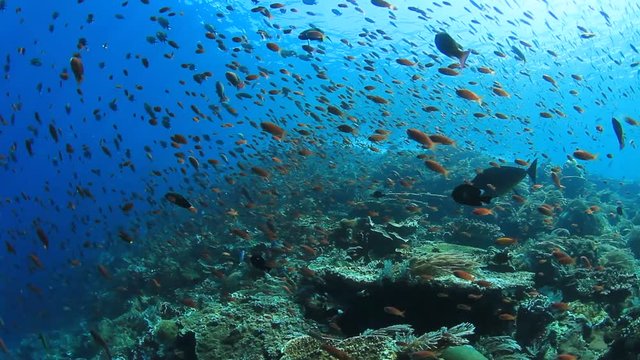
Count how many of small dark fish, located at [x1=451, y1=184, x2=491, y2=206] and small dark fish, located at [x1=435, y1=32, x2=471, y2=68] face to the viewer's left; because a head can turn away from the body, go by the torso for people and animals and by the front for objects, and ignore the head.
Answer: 2

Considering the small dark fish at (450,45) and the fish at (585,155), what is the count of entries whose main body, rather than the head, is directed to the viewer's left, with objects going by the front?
2

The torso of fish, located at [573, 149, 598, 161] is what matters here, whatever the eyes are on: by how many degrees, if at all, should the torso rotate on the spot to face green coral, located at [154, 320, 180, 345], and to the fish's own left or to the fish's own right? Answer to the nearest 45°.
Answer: approximately 45° to the fish's own left

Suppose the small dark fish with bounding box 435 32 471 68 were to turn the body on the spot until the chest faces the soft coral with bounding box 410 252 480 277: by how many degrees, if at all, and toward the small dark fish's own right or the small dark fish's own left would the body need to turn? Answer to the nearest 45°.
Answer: approximately 90° to the small dark fish's own left

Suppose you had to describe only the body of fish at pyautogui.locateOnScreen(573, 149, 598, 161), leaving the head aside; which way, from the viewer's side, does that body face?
to the viewer's left

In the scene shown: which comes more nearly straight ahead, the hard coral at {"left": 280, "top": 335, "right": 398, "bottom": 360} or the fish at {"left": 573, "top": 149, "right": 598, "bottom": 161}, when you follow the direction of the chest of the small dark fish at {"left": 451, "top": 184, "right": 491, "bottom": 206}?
the hard coral

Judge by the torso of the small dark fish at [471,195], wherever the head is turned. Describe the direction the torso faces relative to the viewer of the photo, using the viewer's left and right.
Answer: facing to the left of the viewer

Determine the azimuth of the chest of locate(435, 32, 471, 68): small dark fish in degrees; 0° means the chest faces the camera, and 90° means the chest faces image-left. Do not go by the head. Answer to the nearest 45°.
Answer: approximately 90°

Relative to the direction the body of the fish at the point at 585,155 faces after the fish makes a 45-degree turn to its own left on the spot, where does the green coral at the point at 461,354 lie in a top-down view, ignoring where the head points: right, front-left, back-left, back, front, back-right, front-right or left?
front-left
